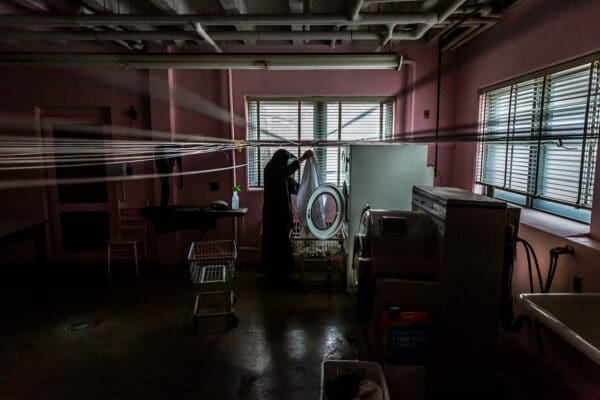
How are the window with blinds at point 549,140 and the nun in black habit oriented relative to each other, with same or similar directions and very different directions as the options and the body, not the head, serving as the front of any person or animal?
very different directions

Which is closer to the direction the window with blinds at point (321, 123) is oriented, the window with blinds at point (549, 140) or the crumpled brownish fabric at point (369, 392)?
the crumpled brownish fabric

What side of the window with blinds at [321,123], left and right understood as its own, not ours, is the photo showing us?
front

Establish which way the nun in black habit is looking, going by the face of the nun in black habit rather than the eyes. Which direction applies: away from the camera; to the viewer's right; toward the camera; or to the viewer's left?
to the viewer's right

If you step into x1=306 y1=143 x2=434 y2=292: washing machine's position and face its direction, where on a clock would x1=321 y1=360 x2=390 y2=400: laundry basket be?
The laundry basket is roughly at 9 o'clock from the washing machine.

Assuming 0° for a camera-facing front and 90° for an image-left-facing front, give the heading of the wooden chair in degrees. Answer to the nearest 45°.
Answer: approximately 45°

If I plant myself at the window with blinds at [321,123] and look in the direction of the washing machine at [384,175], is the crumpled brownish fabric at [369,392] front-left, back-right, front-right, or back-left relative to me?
front-right

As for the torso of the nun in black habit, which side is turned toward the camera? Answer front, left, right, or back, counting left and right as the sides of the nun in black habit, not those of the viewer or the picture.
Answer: right

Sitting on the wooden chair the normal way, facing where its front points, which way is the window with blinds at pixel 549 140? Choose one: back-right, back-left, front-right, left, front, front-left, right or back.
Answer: left

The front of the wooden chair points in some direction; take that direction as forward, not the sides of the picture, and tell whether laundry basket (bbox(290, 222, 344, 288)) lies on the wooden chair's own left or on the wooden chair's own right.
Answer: on the wooden chair's own left

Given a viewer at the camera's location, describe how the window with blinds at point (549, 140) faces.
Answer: facing the viewer and to the left of the viewer
